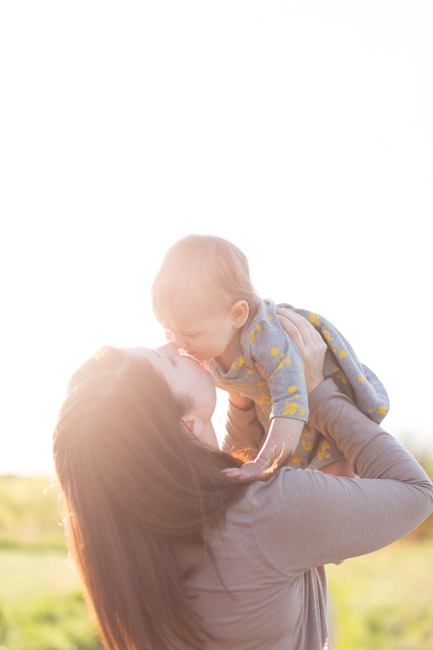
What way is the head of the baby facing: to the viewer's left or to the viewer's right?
to the viewer's left

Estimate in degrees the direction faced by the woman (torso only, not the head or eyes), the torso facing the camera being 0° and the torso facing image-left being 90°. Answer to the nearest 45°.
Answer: approximately 225°

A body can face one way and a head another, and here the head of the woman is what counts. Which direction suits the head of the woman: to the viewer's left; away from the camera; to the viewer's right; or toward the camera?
to the viewer's right
